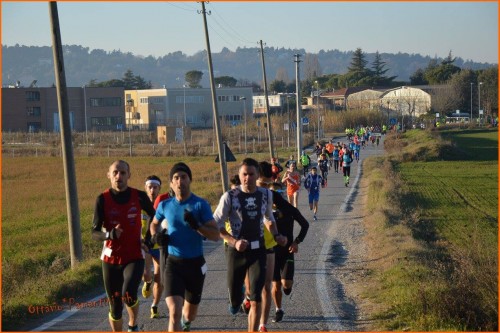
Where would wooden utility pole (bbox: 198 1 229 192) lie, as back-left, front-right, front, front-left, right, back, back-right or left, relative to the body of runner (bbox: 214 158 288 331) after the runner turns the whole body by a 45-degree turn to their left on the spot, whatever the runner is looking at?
back-left

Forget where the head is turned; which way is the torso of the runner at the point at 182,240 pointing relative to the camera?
toward the camera

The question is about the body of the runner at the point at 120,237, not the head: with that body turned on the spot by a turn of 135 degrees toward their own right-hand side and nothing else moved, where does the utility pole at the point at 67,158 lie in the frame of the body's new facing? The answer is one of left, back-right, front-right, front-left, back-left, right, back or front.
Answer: front-right

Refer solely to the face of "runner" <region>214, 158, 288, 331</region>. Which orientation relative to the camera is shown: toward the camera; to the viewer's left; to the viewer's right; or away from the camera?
toward the camera

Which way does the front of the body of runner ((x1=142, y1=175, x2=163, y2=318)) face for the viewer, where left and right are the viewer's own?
facing the viewer

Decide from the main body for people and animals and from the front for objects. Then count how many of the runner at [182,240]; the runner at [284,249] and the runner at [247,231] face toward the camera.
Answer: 3

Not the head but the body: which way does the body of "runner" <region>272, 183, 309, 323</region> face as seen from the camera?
toward the camera

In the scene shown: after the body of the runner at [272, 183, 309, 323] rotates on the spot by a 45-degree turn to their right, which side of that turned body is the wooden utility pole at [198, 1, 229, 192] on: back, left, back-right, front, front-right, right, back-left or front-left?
back-right

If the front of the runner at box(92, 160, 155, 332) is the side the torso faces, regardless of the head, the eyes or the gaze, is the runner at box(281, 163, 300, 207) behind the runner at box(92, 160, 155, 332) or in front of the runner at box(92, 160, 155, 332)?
behind

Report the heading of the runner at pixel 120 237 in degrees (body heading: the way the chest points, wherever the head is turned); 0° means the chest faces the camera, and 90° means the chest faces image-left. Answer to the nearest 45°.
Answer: approximately 0°

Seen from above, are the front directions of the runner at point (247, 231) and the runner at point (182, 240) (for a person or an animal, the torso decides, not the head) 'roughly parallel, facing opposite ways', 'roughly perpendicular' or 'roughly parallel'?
roughly parallel

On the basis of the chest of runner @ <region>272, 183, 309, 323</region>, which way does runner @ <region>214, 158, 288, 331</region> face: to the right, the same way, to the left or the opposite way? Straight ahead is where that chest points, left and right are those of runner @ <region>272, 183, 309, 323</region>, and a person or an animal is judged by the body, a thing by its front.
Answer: the same way

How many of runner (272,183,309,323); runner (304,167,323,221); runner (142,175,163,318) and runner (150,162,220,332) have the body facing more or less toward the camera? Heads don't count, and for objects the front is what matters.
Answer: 4
